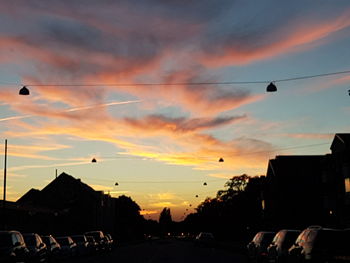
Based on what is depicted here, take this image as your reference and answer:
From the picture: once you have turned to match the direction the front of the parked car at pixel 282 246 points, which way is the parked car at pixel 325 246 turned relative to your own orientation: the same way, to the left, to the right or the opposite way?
the same way

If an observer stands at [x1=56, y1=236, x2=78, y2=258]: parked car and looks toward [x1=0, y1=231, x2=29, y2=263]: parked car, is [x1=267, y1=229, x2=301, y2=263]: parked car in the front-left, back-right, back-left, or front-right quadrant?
front-left

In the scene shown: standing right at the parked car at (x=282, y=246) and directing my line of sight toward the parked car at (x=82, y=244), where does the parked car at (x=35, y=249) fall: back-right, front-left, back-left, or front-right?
front-left

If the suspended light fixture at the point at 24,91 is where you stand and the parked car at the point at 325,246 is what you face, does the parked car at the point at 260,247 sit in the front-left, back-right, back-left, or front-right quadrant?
front-left

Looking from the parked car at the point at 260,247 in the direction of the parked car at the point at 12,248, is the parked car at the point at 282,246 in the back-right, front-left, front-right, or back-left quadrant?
front-left

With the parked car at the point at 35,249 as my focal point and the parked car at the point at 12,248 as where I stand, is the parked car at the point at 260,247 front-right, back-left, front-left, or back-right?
front-right
